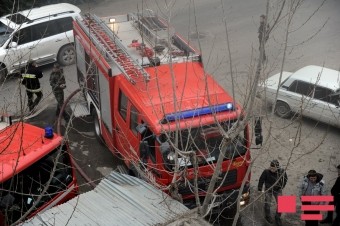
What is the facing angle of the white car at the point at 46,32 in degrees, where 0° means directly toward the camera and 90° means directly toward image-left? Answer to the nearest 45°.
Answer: approximately 45°

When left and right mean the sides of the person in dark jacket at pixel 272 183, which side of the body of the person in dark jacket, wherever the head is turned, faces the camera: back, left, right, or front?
front

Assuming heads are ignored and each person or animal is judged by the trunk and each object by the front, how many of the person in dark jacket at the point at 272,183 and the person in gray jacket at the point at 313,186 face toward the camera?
2

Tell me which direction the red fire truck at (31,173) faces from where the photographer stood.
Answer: facing the viewer and to the right of the viewer

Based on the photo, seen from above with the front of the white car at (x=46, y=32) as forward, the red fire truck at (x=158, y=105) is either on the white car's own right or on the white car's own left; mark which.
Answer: on the white car's own left

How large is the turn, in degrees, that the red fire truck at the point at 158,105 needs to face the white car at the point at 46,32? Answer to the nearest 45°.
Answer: approximately 180°

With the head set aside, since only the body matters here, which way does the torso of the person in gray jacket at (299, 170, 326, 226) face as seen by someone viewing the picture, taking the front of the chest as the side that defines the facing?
toward the camera

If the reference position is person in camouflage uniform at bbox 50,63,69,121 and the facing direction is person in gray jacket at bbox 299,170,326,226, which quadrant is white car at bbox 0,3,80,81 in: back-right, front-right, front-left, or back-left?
back-left

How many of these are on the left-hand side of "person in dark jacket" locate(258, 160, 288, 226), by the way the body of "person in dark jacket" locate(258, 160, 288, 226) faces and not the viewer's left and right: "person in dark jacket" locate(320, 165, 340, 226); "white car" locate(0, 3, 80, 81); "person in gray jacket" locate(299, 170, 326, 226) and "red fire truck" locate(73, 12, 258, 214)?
2
